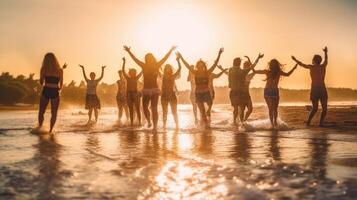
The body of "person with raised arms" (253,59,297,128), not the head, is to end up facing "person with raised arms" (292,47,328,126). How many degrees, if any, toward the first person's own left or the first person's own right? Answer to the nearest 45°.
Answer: approximately 45° to the first person's own right

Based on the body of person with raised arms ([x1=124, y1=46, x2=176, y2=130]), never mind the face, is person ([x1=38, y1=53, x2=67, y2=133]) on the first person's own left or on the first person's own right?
on the first person's own left

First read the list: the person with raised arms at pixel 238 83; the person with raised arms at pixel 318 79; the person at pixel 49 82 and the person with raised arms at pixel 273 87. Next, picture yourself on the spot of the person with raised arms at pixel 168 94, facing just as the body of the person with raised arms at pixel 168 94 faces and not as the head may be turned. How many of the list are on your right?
3

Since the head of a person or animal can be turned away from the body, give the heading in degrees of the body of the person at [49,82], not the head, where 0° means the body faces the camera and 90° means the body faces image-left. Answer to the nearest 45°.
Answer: approximately 180°

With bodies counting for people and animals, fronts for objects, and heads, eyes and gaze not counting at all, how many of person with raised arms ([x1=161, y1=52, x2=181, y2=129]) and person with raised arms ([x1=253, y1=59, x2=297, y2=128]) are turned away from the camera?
2

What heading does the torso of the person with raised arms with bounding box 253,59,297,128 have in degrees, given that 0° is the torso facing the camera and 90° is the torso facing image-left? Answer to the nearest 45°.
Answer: approximately 180°

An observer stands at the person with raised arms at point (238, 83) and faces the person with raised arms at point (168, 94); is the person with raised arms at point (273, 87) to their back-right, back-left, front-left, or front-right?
back-left

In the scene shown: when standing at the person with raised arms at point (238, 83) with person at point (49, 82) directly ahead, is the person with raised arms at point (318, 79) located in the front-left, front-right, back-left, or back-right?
back-left

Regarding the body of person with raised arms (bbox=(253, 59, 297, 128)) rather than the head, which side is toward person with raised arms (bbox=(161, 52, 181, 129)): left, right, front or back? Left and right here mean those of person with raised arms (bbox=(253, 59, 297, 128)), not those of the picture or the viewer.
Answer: left

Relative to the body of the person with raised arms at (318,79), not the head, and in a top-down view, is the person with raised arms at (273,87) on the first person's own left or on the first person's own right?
on the first person's own left

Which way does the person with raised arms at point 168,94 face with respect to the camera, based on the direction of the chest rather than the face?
away from the camera

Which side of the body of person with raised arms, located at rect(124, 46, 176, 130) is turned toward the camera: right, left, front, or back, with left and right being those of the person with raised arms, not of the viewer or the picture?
back
